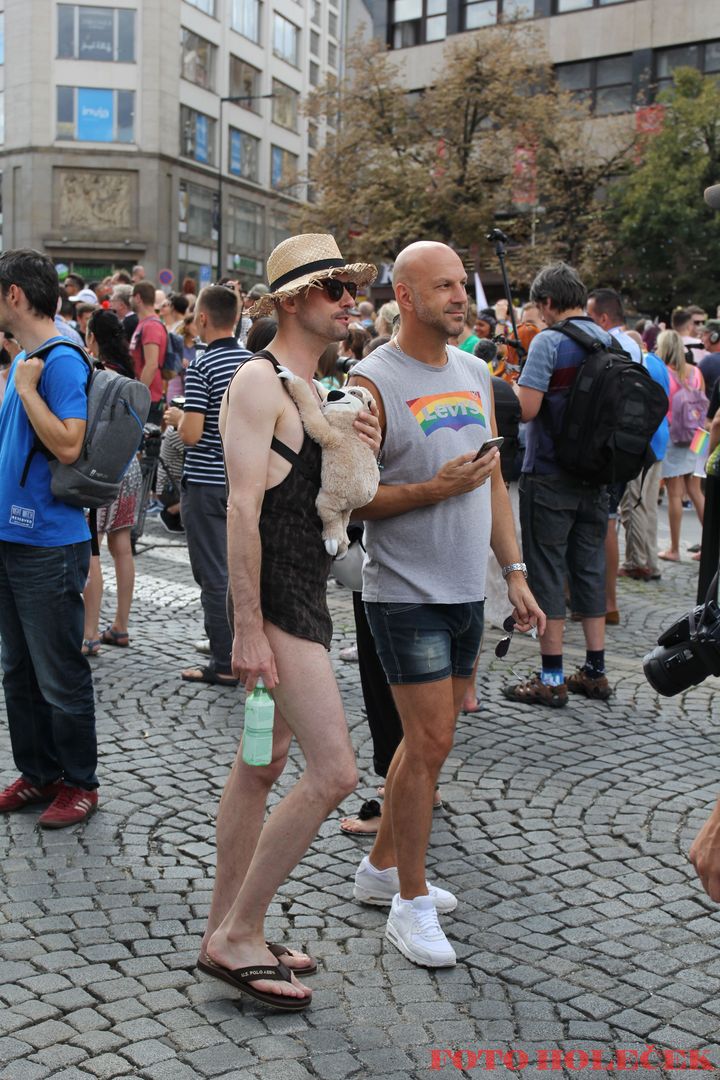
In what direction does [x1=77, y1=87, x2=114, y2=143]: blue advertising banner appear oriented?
toward the camera

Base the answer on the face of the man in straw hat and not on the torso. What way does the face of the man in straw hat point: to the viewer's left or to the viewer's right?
to the viewer's right

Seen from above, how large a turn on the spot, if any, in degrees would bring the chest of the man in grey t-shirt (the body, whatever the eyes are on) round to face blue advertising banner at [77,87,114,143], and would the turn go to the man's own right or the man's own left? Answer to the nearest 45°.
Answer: approximately 135° to the man's own left

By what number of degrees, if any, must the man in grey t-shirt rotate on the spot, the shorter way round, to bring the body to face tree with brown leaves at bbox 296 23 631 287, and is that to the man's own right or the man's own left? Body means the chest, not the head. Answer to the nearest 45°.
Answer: approximately 135° to the man's own left

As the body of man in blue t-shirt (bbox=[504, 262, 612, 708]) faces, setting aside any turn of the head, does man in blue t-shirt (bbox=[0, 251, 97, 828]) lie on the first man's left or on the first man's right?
on the first man's left

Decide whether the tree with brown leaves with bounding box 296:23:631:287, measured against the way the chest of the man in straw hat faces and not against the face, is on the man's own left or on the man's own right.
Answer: on the man's own left

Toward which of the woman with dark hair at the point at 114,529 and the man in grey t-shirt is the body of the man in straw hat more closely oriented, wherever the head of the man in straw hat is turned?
the man in grey t-shirt

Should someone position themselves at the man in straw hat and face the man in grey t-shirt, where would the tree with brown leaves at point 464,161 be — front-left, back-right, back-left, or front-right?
front-left

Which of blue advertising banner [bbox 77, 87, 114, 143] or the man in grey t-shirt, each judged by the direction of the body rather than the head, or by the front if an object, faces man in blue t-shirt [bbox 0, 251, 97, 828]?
the blue advertising banner

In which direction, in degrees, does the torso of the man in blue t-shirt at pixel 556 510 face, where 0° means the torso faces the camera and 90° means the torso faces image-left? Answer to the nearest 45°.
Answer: approximately 135°
